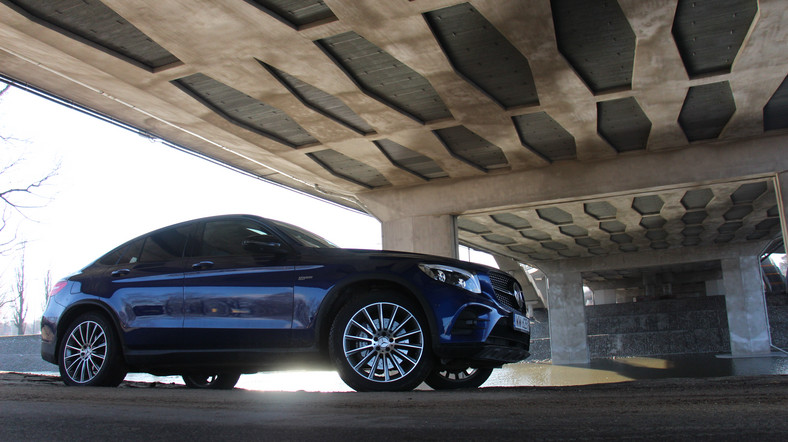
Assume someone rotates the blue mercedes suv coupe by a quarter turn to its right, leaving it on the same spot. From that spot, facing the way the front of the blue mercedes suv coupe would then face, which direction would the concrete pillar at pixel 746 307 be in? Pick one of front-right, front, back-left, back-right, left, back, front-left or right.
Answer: back

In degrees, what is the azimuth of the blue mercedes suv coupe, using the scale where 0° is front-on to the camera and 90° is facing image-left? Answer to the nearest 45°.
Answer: approximately 315°

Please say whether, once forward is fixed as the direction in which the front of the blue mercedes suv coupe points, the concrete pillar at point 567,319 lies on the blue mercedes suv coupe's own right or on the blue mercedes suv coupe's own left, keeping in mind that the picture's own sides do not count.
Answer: on the blue mercedes suv coupe's own left
